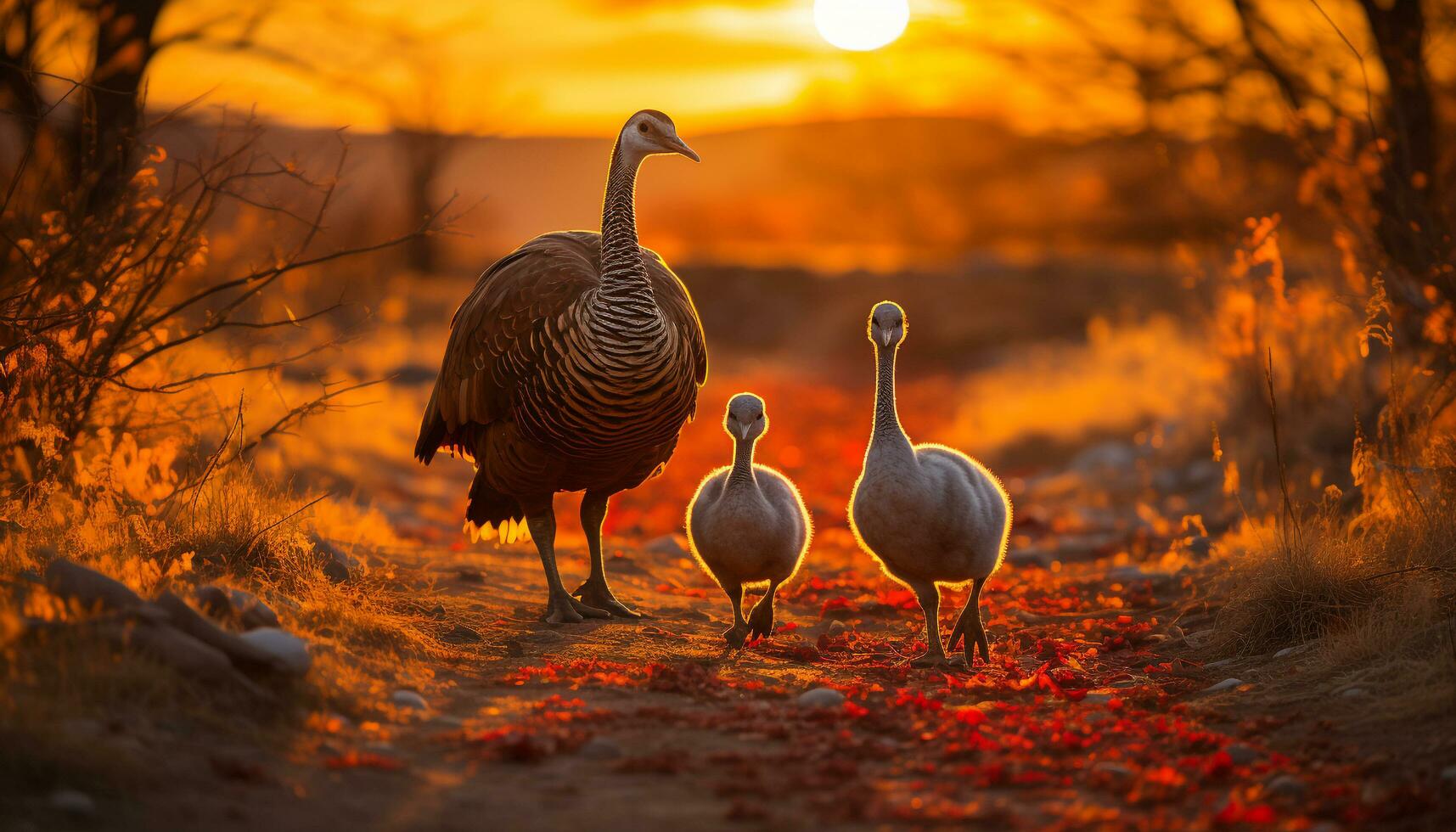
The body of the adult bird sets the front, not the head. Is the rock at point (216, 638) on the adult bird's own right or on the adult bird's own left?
on the adult bird's own right

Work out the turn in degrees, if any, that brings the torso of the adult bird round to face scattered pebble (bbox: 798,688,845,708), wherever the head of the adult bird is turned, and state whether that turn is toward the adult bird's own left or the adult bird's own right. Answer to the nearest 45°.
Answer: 0° — it already faces it

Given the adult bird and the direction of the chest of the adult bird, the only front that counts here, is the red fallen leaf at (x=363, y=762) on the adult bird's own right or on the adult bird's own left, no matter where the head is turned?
on the adult bird's own right

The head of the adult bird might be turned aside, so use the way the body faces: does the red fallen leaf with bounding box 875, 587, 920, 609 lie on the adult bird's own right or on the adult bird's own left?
on the adult bird's own left

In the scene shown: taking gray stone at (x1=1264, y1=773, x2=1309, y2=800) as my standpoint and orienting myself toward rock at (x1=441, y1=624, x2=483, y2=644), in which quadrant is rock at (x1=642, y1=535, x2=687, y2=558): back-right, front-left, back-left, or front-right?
front-right

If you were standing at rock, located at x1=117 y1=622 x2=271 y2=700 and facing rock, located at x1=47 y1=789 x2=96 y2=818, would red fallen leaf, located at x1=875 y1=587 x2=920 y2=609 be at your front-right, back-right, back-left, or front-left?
back-left

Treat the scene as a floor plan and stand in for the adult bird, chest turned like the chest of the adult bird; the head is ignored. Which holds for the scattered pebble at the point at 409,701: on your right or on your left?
on your right

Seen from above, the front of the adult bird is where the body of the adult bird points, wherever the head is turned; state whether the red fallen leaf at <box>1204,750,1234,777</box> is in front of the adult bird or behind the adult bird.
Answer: in front

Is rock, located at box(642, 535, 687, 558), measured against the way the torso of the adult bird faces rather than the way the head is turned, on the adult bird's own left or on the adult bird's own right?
on the adult bird's own left

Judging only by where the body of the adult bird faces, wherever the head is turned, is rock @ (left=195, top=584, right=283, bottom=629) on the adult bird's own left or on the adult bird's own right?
on the adult bird's own right

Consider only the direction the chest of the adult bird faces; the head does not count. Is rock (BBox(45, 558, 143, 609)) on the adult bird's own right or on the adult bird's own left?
on the adult bird's own right
